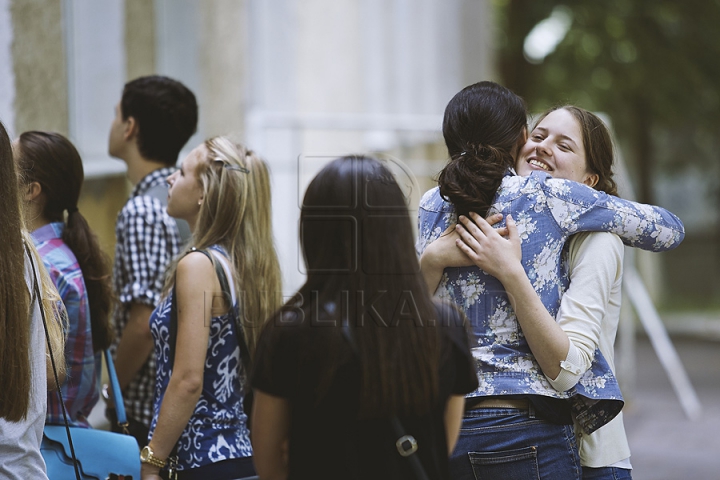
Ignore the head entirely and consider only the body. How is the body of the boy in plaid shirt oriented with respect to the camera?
to the viewer's left

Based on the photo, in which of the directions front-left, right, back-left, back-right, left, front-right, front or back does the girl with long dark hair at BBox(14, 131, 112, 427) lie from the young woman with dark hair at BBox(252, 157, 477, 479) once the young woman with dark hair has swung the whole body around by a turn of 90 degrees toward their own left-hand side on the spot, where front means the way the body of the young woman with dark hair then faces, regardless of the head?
front-right

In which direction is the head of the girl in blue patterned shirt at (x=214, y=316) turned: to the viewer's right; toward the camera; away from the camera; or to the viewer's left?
to the viewer's left

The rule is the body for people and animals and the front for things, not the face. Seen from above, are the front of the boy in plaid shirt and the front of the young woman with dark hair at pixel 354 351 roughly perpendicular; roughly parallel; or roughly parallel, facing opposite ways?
roughly perpendicular

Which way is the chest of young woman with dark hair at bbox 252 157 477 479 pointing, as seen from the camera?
away from the camera

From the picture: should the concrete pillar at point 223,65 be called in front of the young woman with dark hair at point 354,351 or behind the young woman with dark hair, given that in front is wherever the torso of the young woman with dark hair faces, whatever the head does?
in front

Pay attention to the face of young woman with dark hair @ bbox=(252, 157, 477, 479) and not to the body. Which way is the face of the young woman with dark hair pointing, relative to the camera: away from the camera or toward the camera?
away from the camera

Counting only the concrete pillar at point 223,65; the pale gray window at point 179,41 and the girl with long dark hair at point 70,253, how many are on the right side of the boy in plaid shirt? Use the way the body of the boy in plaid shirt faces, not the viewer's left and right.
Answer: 2

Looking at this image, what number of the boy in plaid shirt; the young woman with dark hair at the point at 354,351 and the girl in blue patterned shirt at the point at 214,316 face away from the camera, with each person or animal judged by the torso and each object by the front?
1

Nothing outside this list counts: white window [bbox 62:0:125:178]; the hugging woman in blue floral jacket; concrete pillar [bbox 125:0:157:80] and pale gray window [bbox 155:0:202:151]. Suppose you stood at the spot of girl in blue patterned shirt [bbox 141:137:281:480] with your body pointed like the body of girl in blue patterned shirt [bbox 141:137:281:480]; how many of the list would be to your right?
3

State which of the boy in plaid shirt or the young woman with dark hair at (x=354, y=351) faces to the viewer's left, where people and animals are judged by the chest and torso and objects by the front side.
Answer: the boy in plaid shirt

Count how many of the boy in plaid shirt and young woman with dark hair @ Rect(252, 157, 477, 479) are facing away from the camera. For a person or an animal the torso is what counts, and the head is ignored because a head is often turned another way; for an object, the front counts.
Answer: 1

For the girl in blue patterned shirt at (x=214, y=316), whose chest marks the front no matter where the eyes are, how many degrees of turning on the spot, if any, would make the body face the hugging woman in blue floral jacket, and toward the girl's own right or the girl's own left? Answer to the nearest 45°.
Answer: approximately 135° to the girl's own left

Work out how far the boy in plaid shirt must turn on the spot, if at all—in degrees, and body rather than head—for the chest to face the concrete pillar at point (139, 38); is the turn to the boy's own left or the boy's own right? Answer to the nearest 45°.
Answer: approximately 90° to the boy's own right

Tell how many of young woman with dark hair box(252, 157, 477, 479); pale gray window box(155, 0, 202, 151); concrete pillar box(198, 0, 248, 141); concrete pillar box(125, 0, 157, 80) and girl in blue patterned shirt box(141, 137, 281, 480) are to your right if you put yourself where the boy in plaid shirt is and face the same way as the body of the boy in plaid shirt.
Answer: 3
